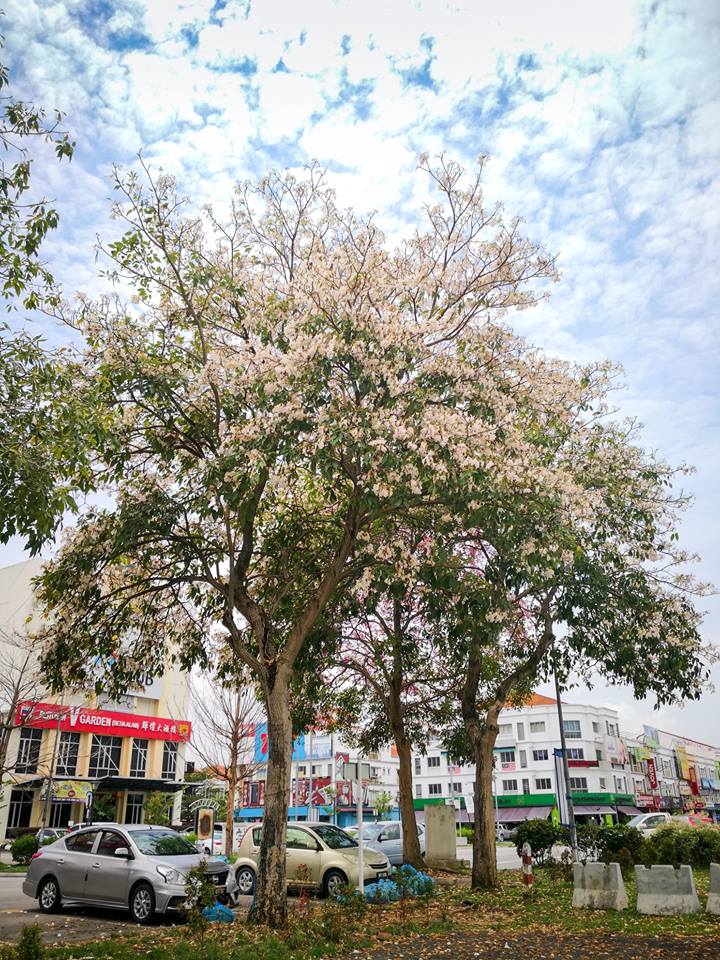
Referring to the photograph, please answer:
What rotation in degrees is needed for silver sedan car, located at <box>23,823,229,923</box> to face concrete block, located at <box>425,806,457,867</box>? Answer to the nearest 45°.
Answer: approximately 90° to its left

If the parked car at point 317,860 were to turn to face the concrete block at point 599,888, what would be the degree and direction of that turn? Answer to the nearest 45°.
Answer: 0° — it already faces it

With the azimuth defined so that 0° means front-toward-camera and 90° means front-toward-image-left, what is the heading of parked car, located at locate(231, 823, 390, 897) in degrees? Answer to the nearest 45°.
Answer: approximately 315°

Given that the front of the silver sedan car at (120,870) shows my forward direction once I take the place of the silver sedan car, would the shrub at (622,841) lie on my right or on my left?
on my left

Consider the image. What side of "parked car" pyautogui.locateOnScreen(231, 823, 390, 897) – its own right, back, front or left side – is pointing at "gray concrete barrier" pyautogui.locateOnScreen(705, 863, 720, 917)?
front

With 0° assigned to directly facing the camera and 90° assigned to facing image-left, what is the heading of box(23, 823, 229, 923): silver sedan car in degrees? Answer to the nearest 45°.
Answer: approximately 315°
